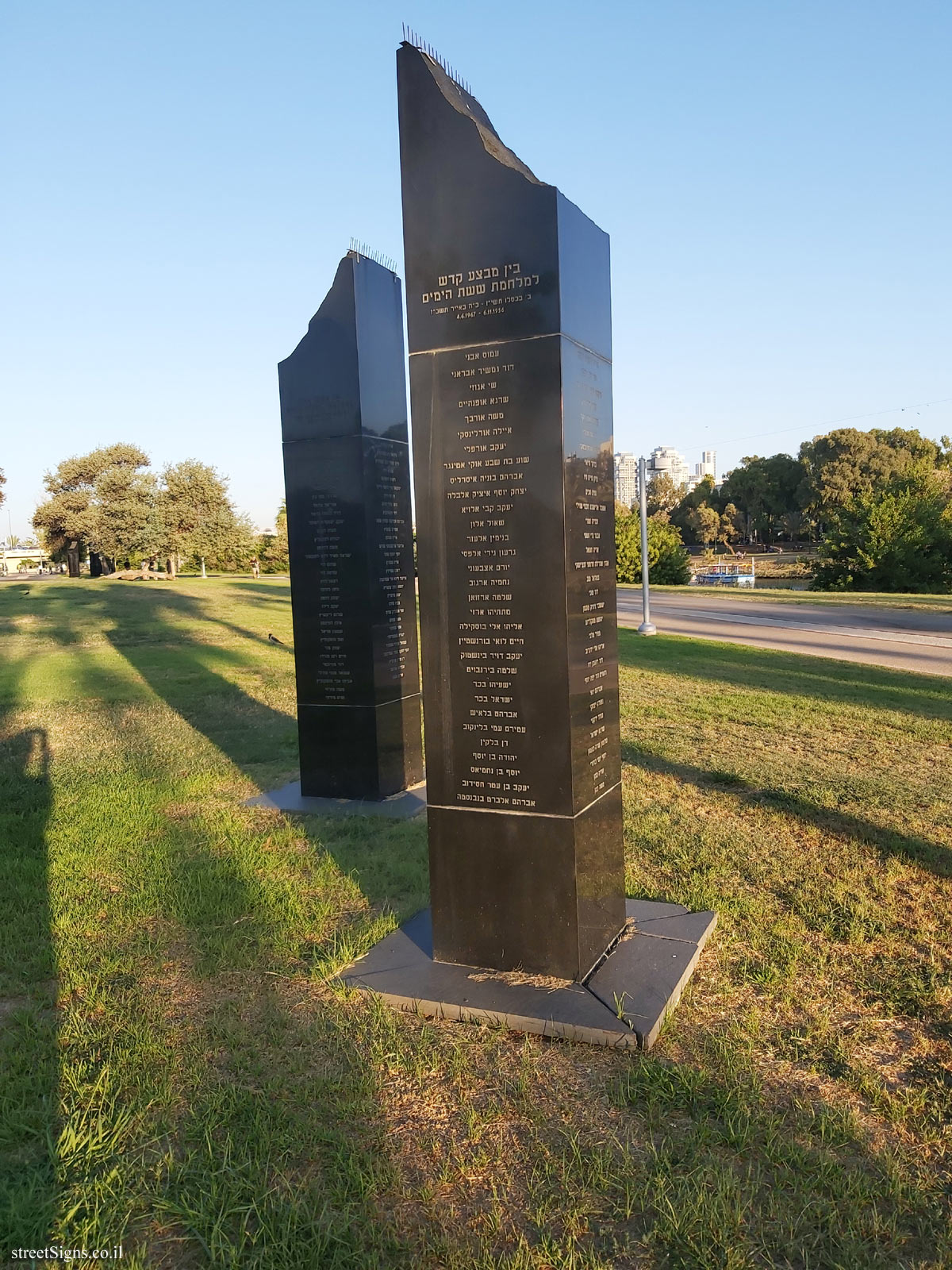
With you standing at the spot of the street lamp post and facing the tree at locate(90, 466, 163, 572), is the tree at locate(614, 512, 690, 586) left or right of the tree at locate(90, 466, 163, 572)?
right

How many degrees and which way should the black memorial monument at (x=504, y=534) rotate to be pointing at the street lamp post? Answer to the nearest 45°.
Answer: approximately 180°

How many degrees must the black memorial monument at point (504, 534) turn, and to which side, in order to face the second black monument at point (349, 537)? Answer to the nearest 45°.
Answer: approximately 180°

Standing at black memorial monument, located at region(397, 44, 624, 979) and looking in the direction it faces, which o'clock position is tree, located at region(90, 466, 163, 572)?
The tree is roughly at 5 o'clock from the black memorial monument.

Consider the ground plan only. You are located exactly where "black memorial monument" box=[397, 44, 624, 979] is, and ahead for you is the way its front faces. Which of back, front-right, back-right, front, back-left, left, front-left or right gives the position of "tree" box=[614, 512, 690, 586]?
back

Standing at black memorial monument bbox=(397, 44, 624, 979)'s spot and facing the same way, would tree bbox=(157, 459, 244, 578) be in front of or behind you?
behind

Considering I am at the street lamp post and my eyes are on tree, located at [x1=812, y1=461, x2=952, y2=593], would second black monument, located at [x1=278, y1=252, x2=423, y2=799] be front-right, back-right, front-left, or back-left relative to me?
back-right

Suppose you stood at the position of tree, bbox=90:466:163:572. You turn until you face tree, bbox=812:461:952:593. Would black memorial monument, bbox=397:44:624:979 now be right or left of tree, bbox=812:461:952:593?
right

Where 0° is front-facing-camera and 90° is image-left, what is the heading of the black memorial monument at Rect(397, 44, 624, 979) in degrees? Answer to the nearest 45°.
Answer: approximately 0°
